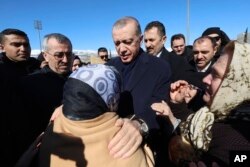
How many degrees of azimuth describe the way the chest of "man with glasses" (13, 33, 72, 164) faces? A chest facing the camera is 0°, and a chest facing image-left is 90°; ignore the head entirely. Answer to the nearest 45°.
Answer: approximately 315°

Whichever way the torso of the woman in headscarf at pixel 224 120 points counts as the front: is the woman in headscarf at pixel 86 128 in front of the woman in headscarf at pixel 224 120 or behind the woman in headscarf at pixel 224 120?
in front

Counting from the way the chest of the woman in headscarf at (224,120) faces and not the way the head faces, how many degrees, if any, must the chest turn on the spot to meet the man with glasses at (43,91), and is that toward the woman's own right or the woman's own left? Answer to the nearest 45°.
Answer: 0° — they already face them

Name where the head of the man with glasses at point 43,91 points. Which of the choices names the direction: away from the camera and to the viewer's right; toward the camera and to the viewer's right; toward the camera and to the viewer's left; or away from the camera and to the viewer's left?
toward the camera and to the viewer's right

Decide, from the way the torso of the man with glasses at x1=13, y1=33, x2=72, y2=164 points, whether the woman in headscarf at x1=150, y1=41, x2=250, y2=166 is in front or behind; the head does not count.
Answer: in front

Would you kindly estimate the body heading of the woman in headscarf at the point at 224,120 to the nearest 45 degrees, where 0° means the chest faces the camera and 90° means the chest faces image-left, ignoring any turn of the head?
approximately 90°

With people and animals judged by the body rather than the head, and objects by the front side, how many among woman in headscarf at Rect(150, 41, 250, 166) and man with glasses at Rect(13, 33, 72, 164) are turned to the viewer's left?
1

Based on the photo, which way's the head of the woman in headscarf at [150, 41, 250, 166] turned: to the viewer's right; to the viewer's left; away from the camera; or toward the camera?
to the viewer's left

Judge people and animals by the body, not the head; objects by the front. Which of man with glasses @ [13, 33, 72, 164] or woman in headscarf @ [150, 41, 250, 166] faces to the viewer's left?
the woman in headscarf
